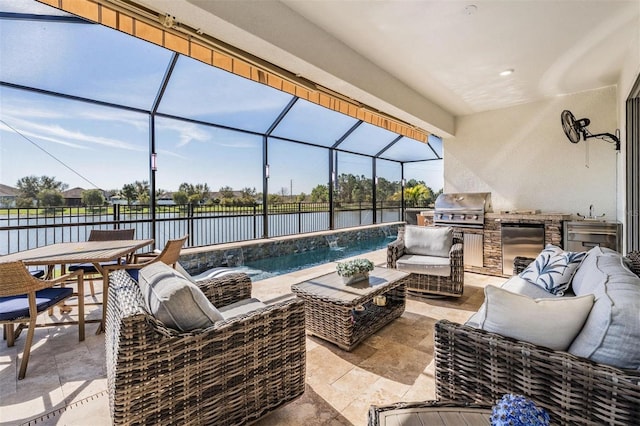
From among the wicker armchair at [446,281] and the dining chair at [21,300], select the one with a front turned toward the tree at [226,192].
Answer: the dining chair

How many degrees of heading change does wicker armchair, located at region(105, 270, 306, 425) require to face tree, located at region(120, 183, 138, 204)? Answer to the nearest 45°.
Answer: approximately 45° to its left

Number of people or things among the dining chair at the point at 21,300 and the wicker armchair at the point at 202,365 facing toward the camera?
0

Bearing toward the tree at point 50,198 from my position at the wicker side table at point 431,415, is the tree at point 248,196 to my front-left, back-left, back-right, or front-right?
front-right

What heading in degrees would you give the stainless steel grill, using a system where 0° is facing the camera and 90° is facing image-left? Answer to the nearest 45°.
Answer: approximately 0°

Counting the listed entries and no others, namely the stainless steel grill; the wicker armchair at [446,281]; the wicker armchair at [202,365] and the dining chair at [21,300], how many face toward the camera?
2

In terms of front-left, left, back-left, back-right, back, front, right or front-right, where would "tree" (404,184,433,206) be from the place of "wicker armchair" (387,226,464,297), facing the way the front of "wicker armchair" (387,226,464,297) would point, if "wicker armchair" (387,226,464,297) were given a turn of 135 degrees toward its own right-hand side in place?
front-right

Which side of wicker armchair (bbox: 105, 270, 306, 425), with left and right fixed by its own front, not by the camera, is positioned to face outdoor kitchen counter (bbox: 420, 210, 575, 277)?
front

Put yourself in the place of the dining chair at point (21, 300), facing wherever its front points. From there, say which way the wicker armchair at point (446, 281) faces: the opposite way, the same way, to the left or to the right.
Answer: the opposite way

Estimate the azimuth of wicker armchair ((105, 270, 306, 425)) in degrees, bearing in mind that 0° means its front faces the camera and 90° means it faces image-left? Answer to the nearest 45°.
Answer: approximately 225°

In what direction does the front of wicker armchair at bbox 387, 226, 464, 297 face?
toward the camera

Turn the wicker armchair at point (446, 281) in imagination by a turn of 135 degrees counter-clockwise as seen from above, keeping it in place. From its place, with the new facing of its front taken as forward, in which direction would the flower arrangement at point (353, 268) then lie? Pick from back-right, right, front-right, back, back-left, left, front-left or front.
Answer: back

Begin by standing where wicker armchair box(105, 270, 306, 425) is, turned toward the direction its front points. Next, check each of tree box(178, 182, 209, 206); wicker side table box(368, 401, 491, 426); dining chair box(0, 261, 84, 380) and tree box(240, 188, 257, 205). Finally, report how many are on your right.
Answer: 1

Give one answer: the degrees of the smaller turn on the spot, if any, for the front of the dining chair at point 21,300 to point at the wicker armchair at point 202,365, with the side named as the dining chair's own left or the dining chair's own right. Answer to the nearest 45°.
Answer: approximately 90° to the dining chair's own right

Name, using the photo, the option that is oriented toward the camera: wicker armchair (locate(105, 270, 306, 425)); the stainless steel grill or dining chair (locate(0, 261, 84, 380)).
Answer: the stainless steel grill

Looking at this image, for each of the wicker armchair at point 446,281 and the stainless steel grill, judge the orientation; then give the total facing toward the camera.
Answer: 2

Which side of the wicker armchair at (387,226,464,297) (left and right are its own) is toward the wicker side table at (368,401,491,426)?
front

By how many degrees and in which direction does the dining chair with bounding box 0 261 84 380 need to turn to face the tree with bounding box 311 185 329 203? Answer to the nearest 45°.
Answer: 0° — it already faces it

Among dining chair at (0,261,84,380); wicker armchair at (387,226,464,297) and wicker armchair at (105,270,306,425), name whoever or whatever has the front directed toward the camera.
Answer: wicker armchair at (387,226,464,297)
